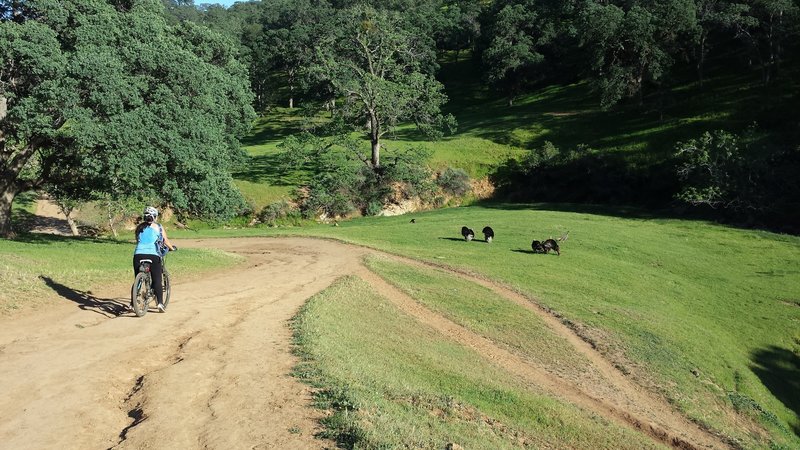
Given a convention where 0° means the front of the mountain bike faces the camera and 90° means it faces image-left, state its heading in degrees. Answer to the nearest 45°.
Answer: approximately 225°

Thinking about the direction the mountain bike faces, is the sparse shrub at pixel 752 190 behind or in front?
in front

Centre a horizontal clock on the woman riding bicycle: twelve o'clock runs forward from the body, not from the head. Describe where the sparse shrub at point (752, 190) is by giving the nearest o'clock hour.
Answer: The sparse shrub is roughly at 1 o'clock from the woman riding bicycle.

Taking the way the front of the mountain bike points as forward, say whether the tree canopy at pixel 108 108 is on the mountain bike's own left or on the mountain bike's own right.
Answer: on the mountain bike's own left

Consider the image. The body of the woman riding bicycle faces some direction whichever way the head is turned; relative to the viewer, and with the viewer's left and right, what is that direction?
facing away from the viewer and to the right of the viewer
